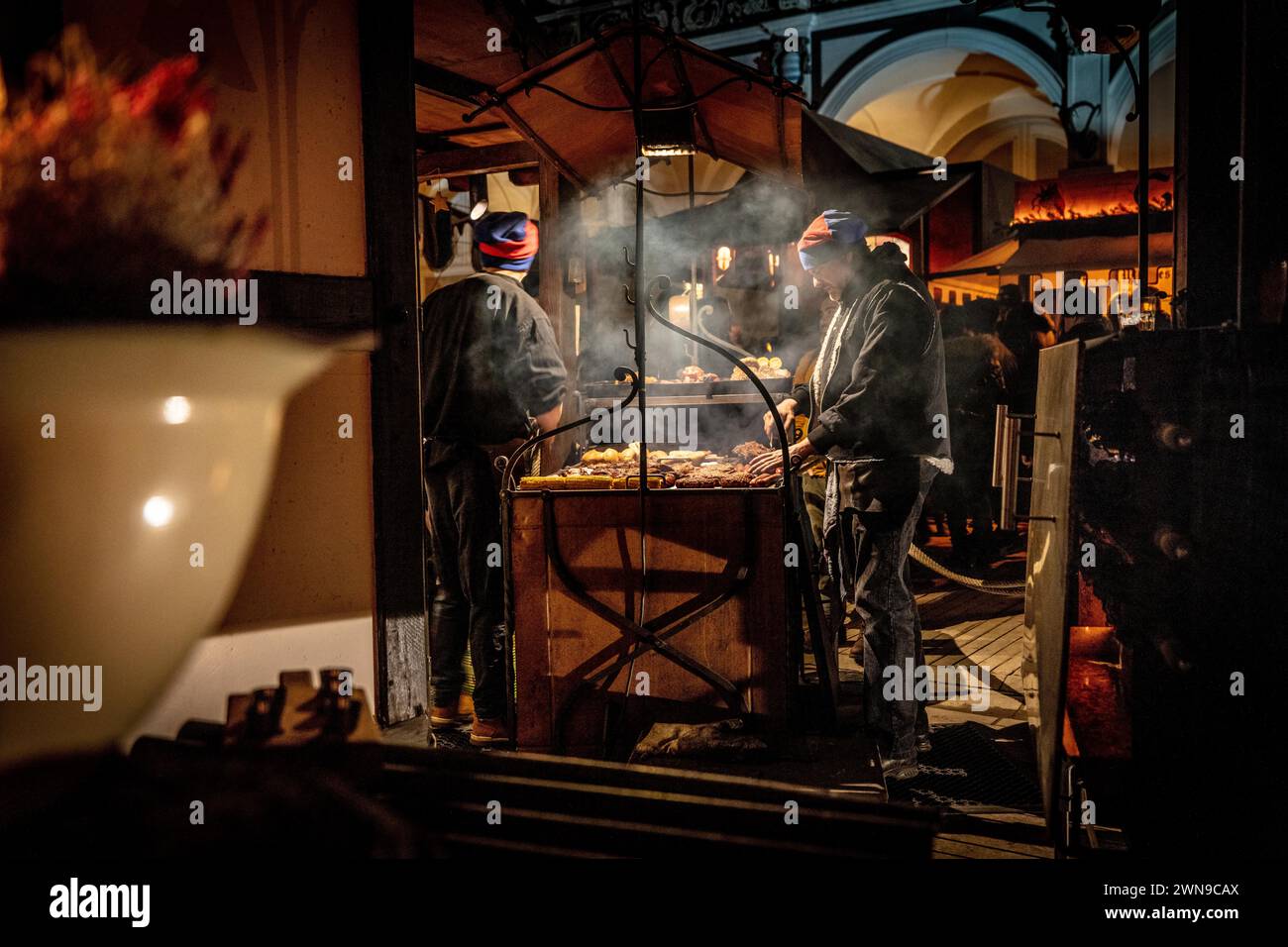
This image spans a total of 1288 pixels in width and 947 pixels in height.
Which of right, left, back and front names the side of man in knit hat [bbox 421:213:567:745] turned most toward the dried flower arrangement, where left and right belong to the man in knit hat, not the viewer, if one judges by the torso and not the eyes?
back

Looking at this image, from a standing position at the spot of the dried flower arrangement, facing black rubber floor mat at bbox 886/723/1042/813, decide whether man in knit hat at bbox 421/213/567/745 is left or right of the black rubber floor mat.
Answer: left

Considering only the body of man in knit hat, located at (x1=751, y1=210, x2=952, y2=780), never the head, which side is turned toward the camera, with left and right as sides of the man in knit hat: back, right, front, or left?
left

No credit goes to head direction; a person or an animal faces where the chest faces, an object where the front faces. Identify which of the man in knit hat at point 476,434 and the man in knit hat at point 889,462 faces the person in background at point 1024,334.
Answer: the man in knit hat at point 476,434

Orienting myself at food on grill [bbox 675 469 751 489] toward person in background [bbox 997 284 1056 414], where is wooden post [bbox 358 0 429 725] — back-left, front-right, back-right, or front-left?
back-left

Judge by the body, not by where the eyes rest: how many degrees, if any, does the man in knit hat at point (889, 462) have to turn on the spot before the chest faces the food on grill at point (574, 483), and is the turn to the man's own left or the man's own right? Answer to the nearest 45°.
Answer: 0° — they already face it

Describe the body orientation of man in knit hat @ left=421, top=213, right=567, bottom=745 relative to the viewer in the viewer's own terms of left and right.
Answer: facing away from the viewer and to the right of the viewer
